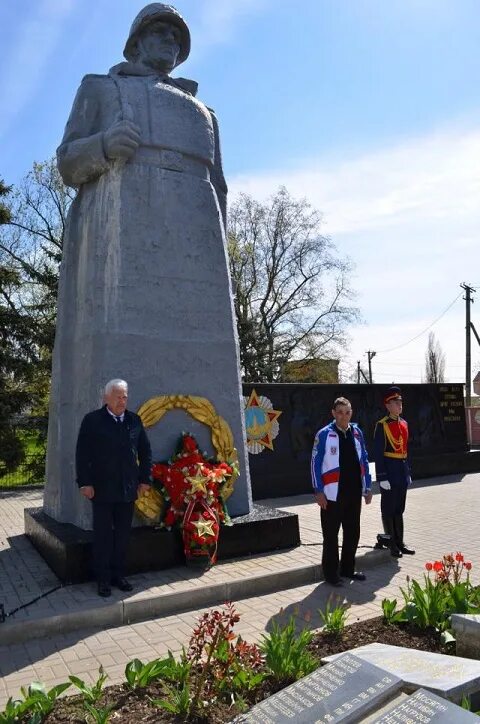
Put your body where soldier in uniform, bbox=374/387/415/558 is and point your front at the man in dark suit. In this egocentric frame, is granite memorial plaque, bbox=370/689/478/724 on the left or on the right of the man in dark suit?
left

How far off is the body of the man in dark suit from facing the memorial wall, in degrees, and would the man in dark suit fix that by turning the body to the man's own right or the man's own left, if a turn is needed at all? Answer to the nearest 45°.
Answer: approximately 90° to the man's own left

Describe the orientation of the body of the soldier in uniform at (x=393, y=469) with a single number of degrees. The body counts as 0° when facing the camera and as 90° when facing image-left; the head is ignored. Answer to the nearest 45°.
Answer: approximately 315°

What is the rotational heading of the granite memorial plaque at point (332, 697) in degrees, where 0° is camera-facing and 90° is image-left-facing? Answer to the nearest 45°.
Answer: approximately 315°

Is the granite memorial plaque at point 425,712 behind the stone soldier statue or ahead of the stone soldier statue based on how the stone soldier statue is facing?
ahead

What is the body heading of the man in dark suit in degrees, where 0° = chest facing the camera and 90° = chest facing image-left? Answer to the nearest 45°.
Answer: approximately 315°

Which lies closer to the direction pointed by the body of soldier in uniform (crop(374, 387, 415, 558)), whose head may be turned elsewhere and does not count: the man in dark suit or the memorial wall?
the man in dark suit

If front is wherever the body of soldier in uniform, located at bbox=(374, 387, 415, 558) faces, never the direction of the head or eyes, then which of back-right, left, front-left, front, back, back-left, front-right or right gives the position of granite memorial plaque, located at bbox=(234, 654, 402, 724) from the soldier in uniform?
front-right

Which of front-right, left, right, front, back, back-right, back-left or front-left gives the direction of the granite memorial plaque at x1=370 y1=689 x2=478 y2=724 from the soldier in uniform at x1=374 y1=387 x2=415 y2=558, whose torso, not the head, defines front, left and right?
front-right

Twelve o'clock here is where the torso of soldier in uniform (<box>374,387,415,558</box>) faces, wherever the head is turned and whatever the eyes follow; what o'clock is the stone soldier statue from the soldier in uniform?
The stone soldier statue is roughly at 4 o'clock from the soldier in uniform.

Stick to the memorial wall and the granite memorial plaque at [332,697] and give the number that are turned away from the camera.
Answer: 0

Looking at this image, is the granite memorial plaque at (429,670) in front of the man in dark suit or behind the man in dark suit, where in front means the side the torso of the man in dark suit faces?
in front

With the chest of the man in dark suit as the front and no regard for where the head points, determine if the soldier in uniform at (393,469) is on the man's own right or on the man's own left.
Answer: on the man's own left
